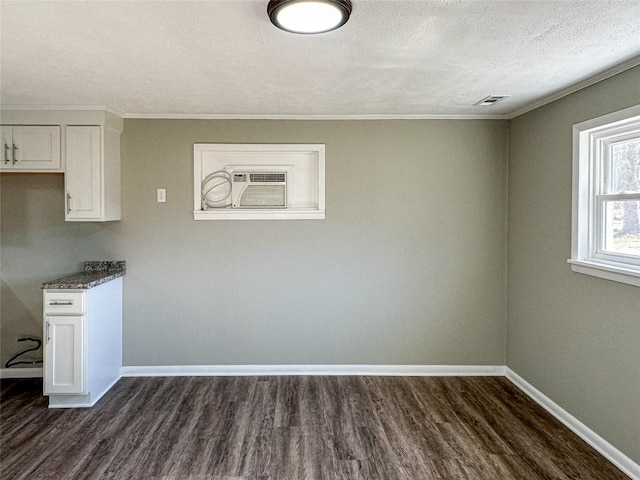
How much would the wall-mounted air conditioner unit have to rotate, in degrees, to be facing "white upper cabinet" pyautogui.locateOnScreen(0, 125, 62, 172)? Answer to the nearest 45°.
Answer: approximately 90° to its right

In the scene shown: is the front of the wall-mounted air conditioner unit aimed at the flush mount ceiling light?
yes

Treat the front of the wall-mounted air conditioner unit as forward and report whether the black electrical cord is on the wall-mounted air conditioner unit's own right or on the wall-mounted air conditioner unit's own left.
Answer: on the wall-mounted air conditioner unit's own right

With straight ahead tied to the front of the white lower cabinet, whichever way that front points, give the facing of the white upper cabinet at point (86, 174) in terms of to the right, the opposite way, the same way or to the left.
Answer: the same way

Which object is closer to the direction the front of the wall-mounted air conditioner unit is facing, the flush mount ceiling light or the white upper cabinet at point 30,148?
the flush mount ceiling light

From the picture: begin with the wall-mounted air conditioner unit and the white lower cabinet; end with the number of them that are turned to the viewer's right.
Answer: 0

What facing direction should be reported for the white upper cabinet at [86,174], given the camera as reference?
facing the viewer and to the left of the viewer

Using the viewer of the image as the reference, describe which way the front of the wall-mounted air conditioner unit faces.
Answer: facing the viewer

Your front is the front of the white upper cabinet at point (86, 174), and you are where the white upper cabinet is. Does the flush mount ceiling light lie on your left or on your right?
on your left

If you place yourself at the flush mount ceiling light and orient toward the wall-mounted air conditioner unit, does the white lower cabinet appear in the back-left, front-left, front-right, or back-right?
front-left

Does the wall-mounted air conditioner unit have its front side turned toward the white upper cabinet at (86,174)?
no

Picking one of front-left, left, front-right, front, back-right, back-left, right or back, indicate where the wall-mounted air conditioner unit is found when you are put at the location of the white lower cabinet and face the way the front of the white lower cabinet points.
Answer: back-left

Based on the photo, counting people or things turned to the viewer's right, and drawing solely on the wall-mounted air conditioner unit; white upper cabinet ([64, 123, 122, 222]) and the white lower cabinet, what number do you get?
0
